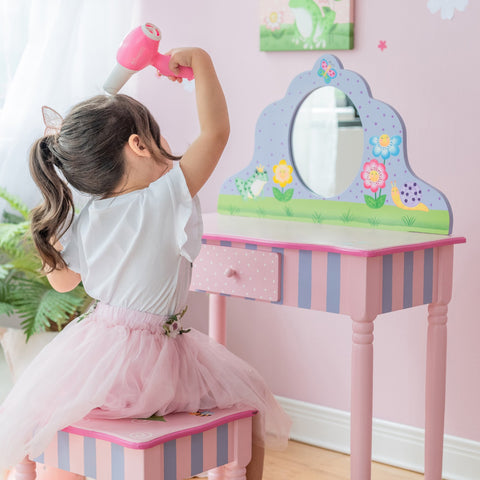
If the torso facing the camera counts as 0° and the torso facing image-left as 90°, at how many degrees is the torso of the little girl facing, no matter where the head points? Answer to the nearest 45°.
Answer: approximately 225°

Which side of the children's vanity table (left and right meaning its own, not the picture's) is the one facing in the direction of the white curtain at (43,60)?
right

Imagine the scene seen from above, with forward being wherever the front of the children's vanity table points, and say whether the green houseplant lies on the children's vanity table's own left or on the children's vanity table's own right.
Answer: on the children's vanity table's own right

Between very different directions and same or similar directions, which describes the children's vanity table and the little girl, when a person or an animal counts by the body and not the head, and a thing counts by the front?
very different directions

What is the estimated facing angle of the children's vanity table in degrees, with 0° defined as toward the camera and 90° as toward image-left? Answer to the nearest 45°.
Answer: approximately 45°
